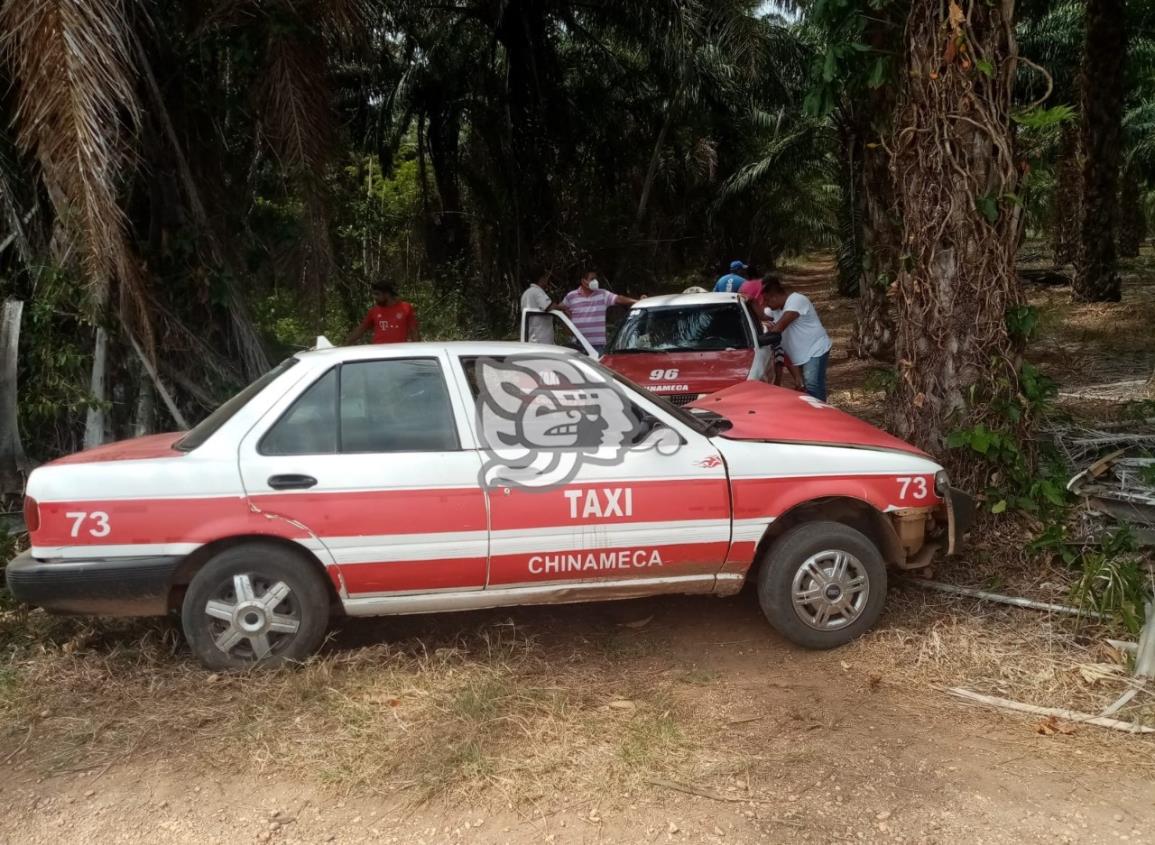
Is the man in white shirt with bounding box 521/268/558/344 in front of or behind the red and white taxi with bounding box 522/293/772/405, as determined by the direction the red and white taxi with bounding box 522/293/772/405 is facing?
behind

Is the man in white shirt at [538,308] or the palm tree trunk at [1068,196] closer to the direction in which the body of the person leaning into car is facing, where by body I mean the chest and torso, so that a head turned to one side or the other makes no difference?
the man in white shirt

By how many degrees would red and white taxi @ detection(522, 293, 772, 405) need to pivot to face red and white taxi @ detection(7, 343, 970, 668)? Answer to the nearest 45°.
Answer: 0° — it already faces it

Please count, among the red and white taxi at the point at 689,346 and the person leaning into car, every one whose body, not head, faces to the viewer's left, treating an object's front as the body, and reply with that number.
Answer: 1

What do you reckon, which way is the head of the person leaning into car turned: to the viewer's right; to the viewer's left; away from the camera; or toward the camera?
to the viewer's left

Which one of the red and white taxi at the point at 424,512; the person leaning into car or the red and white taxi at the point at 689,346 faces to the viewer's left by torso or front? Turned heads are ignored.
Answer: the person leaning into car

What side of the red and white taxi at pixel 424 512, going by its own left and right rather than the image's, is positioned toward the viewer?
right

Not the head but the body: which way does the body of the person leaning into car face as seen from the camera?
to the viewer's left

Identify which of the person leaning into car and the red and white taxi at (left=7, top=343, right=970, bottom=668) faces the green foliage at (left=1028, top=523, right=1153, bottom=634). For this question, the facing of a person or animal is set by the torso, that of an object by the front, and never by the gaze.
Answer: the red and white taxi

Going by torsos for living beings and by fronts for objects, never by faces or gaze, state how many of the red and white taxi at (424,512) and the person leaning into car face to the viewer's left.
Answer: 1

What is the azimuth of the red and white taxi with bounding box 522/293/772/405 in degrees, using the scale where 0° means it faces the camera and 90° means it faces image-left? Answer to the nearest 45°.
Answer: approximately 0°
